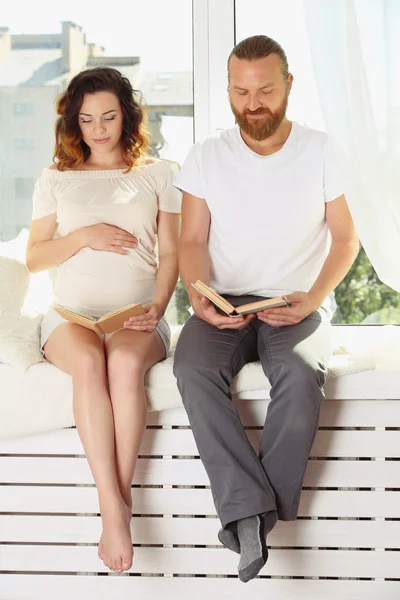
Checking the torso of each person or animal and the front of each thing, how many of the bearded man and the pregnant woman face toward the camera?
2

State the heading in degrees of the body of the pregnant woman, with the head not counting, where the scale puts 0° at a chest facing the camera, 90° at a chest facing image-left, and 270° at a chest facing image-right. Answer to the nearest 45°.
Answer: approximately 0°

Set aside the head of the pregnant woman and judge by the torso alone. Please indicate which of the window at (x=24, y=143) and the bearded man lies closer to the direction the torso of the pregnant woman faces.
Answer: the bearded man

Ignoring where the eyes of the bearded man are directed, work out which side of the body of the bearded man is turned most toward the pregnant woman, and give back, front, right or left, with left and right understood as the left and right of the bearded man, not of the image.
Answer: right

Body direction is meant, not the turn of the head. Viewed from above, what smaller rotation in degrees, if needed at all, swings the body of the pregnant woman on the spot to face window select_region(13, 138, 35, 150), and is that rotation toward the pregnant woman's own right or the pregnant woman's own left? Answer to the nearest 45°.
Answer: approximately 135° to the pregnant woman's own right

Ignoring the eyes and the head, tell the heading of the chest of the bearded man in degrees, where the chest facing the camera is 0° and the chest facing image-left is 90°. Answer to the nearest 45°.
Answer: approximately 0°

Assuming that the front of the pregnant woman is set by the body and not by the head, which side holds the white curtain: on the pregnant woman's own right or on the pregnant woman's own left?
on the pregnant woman's own left

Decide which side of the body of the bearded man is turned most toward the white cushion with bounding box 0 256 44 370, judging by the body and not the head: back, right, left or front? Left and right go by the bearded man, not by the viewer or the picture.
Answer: right
